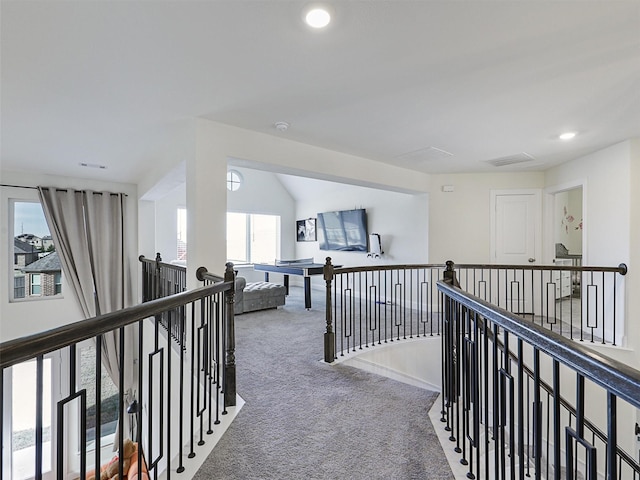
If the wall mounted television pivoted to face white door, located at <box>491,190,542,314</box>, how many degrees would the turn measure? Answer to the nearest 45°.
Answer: approximately 90° to its left

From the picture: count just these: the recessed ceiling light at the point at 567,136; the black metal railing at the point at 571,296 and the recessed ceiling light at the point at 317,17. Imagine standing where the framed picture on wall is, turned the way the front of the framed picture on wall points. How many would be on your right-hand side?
0

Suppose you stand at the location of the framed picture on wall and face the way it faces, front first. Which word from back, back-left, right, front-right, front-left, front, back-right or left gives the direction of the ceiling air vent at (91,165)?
front

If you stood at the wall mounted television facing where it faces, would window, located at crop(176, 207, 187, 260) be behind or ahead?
ahead

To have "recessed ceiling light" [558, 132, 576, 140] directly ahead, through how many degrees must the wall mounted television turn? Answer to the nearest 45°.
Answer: approximately 90° to its left

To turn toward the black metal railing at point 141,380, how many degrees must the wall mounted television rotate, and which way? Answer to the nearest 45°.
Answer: approximately 45° to its left

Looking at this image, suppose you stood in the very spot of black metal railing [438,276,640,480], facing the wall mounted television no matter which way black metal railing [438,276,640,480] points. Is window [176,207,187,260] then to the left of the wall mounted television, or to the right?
left

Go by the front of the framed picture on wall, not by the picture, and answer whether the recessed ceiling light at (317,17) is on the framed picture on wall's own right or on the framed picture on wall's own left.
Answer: on the framed picture on wall's own left

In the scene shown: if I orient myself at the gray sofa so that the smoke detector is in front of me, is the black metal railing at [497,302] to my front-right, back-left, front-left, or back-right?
front-left

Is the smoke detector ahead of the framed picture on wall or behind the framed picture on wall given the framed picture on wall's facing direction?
ahead

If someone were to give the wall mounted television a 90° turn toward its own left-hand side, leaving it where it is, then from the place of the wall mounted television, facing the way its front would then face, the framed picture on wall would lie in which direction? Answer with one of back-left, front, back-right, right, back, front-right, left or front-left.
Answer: back

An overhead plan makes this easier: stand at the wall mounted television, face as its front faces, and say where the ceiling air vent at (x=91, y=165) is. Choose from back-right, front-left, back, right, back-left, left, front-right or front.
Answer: front

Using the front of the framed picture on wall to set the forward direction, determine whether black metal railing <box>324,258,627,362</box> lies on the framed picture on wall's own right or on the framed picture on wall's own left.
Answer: on the framed picture on wall's own left

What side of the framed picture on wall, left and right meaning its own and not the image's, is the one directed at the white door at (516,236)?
left

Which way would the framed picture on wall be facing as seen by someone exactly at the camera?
facing the viewer and to the left of the viewer

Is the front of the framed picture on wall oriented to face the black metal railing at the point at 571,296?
no

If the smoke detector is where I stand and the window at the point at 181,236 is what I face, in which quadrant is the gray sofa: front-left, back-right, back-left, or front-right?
front-right

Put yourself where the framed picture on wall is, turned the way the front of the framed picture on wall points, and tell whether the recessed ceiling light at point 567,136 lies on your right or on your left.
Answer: on your left
